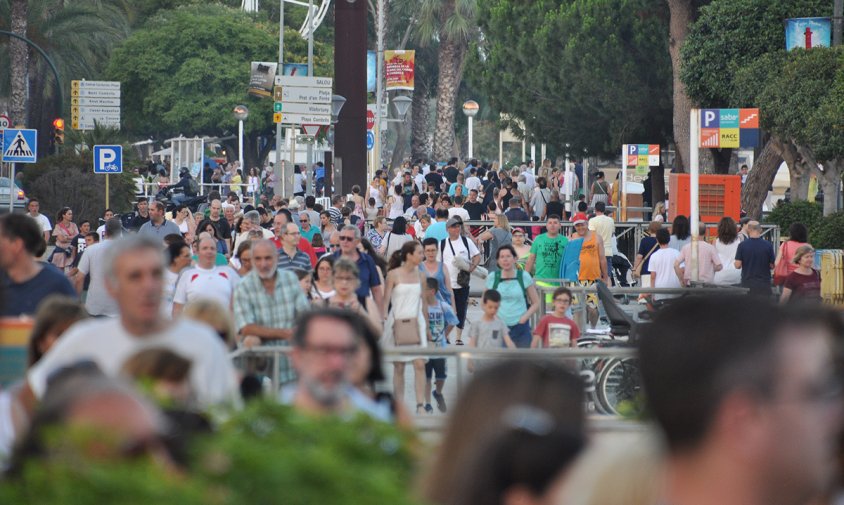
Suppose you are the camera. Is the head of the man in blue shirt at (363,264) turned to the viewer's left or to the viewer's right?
to the viewer's left

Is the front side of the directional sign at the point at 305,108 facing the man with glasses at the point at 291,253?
yes

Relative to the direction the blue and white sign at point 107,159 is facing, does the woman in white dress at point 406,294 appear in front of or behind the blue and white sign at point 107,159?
in front

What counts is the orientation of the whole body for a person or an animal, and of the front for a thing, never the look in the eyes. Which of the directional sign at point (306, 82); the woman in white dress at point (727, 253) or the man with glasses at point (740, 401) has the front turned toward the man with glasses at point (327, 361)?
the directional sign

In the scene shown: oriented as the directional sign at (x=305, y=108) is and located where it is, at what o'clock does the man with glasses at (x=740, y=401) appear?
The man with glasses is roughly at 12 o'clock from the directional sign.

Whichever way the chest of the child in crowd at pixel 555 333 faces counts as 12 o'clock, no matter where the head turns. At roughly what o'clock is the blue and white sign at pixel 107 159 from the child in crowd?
The blue and white sign is roughly at 5 o'clock from the child in crowd.

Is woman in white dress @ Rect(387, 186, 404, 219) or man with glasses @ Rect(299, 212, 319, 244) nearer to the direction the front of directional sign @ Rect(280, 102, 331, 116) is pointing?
the man with glasses
